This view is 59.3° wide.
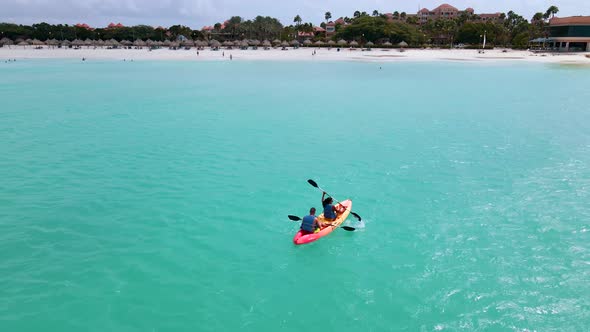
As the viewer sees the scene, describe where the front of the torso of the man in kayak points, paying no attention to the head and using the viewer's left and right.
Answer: facing away from the viewer and to the right of the viewer

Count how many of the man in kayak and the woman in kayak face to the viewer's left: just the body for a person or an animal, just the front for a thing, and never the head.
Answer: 0

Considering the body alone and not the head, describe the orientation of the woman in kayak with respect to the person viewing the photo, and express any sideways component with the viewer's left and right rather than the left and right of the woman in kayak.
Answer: facing away from the viewer and to the right of the viewer

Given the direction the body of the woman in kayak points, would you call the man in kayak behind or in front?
behind

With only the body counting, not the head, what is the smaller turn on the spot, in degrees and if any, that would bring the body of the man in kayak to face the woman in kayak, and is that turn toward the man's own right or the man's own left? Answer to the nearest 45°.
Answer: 0° — they already face them
